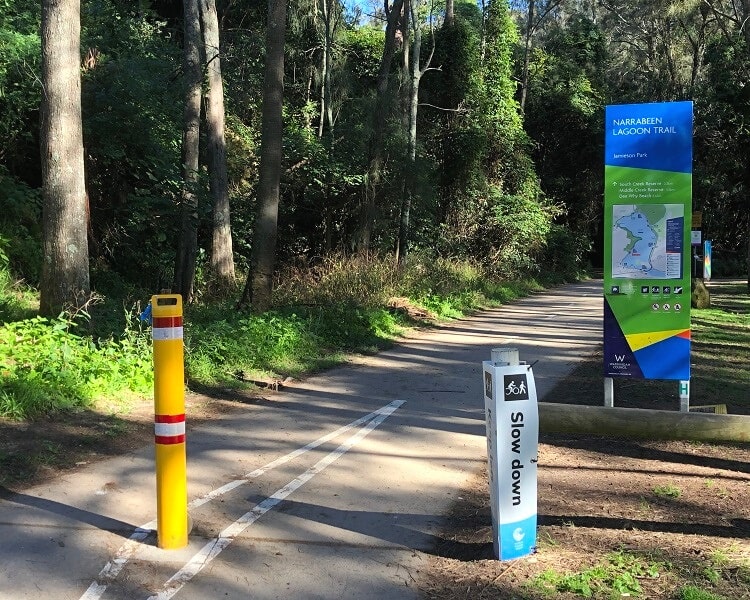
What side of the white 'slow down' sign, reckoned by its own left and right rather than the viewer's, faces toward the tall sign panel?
back

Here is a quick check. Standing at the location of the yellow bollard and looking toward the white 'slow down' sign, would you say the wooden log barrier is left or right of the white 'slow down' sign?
left

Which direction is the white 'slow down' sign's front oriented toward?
toward the camera

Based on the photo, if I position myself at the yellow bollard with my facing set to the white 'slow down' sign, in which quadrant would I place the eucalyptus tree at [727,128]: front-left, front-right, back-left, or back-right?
front-left

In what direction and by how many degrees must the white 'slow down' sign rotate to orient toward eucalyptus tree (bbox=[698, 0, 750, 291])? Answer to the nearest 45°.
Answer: approximately 180°

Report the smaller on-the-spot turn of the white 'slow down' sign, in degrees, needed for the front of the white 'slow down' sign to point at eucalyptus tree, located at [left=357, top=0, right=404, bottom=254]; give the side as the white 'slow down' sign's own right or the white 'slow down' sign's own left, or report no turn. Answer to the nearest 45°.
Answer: approximately 180°

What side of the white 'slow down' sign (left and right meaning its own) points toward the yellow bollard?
right

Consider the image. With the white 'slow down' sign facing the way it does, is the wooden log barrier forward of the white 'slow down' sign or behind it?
behind

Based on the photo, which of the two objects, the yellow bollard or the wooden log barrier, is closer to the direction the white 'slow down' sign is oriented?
the yellow bollard

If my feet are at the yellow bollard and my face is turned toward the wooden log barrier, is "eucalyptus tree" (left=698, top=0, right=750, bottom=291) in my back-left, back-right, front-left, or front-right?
front-left
